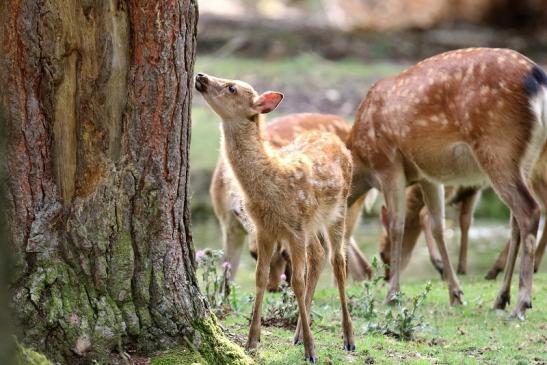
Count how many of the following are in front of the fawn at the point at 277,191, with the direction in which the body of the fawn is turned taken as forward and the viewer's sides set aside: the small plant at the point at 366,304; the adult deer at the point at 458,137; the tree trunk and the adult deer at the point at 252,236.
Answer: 1

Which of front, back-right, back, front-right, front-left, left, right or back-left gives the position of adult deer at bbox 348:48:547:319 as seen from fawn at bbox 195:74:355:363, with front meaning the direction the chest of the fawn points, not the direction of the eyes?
back

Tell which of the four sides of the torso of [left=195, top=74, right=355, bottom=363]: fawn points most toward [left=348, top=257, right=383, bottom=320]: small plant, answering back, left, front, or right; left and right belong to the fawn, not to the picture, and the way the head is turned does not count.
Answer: back

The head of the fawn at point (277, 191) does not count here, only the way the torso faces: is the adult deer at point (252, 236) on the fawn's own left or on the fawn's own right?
on the fawn's own right

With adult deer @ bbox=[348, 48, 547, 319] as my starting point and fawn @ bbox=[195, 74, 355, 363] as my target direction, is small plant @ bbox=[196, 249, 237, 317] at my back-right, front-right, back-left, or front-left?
front-right

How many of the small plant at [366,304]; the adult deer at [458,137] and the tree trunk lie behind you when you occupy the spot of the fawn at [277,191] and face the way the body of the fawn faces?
2

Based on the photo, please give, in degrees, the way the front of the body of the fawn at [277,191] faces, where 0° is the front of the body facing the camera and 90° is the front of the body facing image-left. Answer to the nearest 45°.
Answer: approximately 45°

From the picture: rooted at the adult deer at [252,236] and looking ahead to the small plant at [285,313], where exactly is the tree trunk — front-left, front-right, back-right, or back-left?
front-right

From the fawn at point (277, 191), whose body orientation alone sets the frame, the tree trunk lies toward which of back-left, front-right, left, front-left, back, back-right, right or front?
front
